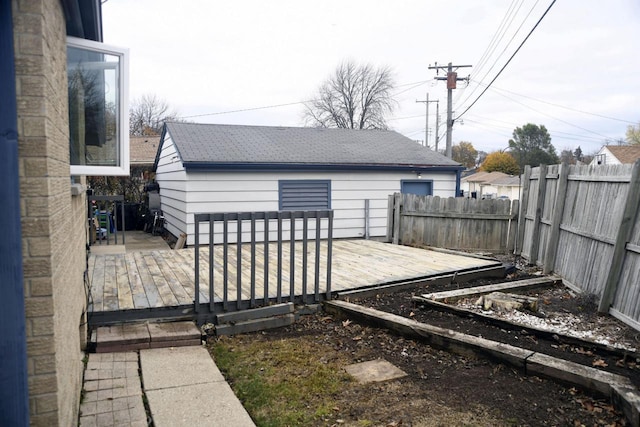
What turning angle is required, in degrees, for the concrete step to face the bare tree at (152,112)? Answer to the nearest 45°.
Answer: approximately 180°

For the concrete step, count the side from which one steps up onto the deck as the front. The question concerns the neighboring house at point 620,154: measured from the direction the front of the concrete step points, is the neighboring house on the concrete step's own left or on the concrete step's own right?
on the concrete step's own left

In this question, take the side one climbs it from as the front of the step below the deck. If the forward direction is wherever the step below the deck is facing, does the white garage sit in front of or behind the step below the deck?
behind

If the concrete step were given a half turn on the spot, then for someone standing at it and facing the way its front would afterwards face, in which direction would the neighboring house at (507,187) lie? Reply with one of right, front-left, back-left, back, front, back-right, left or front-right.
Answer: front-right

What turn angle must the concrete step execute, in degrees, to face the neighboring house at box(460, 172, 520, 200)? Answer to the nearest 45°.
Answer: approximately 135° to its left

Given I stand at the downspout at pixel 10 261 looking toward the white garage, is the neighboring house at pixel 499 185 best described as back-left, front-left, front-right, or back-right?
front-right

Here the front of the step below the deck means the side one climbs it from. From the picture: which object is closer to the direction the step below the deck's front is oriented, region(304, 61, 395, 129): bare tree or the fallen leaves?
the fallen leaves

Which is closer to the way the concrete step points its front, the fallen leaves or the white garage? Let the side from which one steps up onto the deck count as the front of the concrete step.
the fallen leaves

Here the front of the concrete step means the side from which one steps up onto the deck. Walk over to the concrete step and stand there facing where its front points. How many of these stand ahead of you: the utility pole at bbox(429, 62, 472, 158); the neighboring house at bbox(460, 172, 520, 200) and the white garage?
0

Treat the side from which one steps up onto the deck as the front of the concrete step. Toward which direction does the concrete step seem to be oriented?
toward the camera

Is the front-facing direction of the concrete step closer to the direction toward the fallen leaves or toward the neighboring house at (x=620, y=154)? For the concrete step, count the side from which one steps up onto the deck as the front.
the fallen leaves

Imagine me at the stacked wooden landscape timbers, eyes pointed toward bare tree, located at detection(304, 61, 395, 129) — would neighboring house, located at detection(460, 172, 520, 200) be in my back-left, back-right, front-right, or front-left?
front-right

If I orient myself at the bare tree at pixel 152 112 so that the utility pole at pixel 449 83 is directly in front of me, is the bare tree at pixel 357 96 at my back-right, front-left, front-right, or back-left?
front-left

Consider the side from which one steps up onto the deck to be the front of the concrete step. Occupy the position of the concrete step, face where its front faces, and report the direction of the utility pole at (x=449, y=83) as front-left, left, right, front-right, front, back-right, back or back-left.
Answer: back-left

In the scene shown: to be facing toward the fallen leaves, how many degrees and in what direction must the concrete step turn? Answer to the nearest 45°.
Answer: approximately 45° to its left
